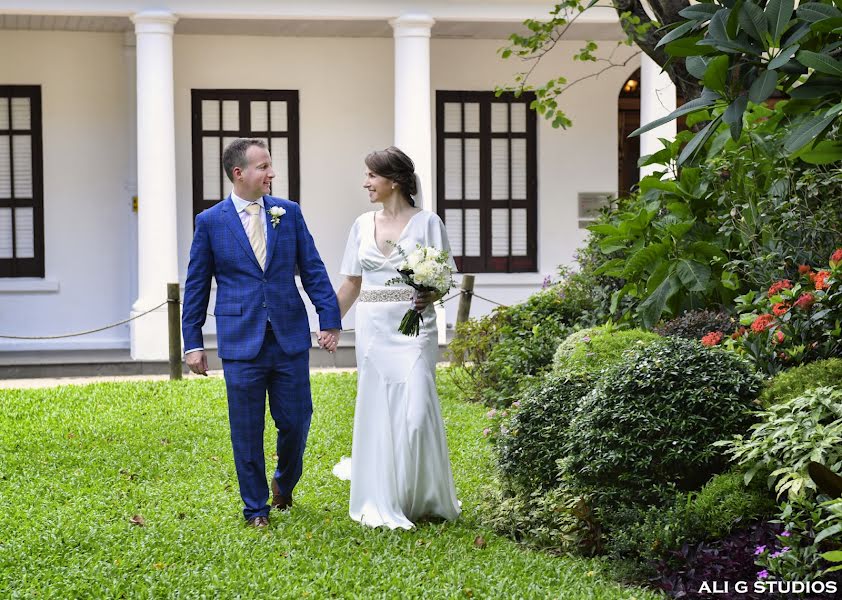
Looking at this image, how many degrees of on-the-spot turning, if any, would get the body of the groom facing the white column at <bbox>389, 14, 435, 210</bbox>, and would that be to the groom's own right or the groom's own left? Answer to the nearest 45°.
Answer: approximately 180°

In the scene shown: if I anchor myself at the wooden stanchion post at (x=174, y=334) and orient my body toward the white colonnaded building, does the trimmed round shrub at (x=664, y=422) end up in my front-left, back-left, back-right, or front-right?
back-right

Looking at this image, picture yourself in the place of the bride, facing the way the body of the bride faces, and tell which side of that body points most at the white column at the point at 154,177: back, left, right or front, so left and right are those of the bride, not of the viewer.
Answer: back

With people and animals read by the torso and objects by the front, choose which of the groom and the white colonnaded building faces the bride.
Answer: the white colonnaded building

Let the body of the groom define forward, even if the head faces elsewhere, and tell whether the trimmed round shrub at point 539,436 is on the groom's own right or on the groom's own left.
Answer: on the groom's own left

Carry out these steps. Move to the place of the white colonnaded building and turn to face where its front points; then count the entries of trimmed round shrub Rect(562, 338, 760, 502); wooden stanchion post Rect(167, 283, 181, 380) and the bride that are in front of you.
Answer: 3

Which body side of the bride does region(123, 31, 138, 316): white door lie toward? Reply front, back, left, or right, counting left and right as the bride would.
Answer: back

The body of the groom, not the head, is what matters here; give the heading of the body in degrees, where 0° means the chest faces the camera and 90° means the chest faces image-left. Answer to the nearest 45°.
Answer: approximately 0°

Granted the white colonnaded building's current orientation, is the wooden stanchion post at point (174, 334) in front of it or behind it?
in front

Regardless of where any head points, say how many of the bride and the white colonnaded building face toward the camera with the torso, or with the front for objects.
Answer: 2

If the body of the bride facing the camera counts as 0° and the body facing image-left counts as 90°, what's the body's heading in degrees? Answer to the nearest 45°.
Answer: approximately 0°

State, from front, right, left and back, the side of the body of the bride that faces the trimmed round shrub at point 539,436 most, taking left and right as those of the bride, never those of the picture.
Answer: left
